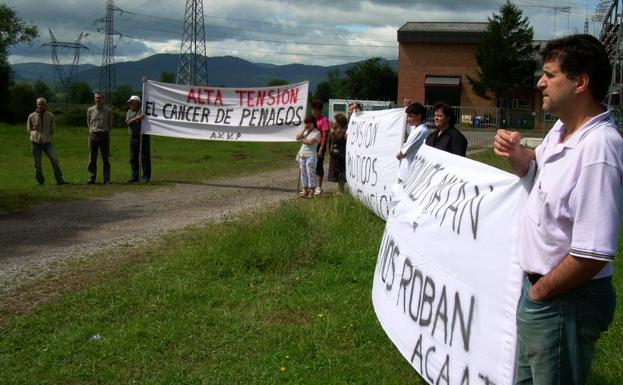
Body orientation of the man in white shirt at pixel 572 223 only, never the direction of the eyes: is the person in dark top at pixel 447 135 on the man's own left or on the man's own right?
on the man's own right

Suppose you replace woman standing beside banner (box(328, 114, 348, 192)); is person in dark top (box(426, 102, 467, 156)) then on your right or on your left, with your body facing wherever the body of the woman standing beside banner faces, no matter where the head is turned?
on your left

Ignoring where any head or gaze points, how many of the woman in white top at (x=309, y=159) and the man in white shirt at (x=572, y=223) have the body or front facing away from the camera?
0

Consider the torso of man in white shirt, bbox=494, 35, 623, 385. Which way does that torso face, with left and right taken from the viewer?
facing to the left of the viewer

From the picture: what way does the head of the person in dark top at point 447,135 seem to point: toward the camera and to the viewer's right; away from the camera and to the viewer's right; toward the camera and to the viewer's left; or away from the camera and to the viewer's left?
toward the camera and to the viewer's left

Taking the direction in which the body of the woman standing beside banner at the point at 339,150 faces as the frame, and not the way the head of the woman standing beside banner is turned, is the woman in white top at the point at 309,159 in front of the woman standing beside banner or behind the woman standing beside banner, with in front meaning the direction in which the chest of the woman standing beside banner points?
in front

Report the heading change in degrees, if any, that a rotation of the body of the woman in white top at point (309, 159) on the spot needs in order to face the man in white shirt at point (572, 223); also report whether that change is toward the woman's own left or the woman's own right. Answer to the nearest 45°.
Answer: approximately 45° to the woman's own left

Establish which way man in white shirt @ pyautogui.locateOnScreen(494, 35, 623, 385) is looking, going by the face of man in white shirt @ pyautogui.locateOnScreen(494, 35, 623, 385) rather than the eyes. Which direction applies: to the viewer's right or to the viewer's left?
to the viewer's left

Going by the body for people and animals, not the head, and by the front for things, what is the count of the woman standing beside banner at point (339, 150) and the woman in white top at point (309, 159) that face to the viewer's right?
0

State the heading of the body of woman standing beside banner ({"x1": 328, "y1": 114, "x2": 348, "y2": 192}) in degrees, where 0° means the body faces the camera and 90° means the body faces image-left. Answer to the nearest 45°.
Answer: approximately 45°

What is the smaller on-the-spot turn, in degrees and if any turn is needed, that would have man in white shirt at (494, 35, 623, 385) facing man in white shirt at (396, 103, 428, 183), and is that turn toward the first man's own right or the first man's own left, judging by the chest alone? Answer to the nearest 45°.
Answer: approximately 90° to the first man's own right

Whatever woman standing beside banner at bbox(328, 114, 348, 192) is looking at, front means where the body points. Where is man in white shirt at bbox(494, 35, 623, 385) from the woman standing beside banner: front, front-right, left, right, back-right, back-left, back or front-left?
front-left

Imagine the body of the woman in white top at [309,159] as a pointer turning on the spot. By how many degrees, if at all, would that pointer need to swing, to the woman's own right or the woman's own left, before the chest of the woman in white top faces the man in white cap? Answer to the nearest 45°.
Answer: approximately 90° to the woman's own right
